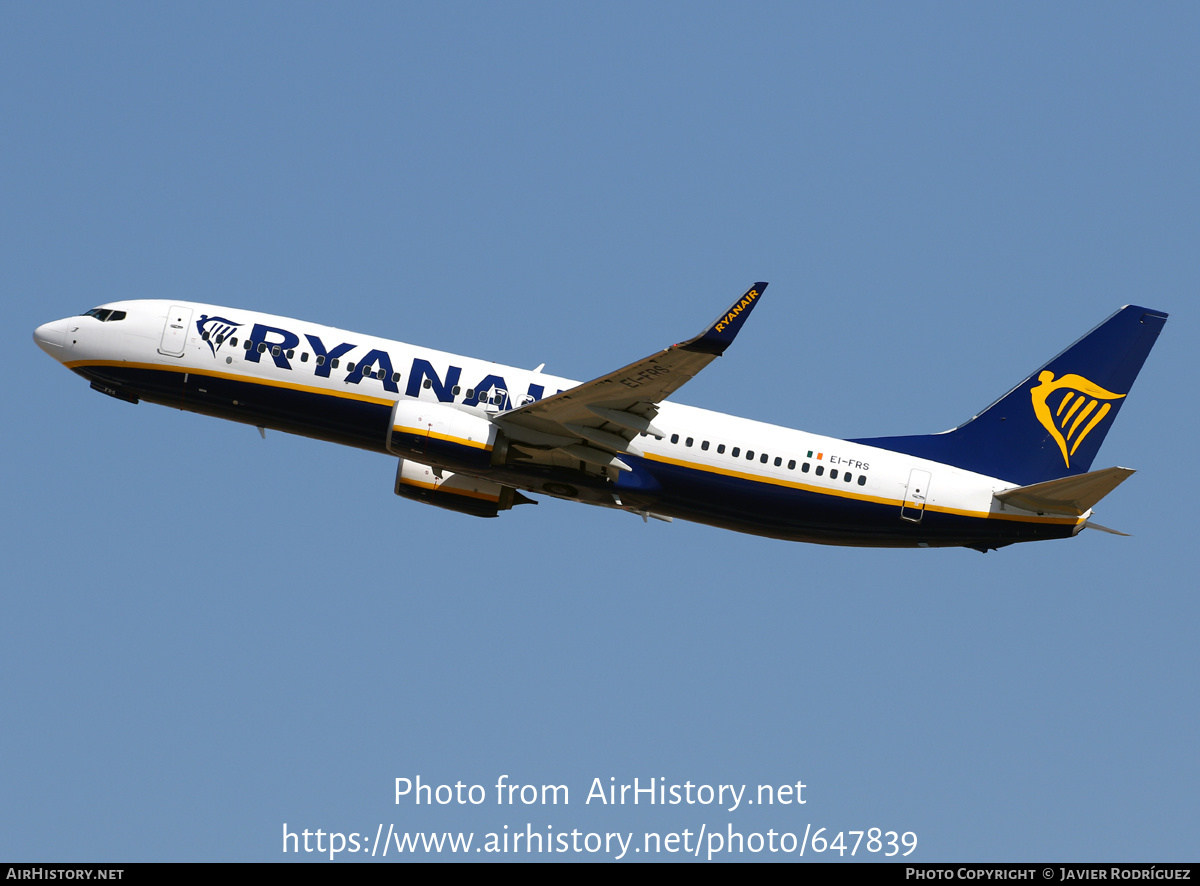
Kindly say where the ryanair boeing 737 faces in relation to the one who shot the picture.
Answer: facing to the left of the viewer
